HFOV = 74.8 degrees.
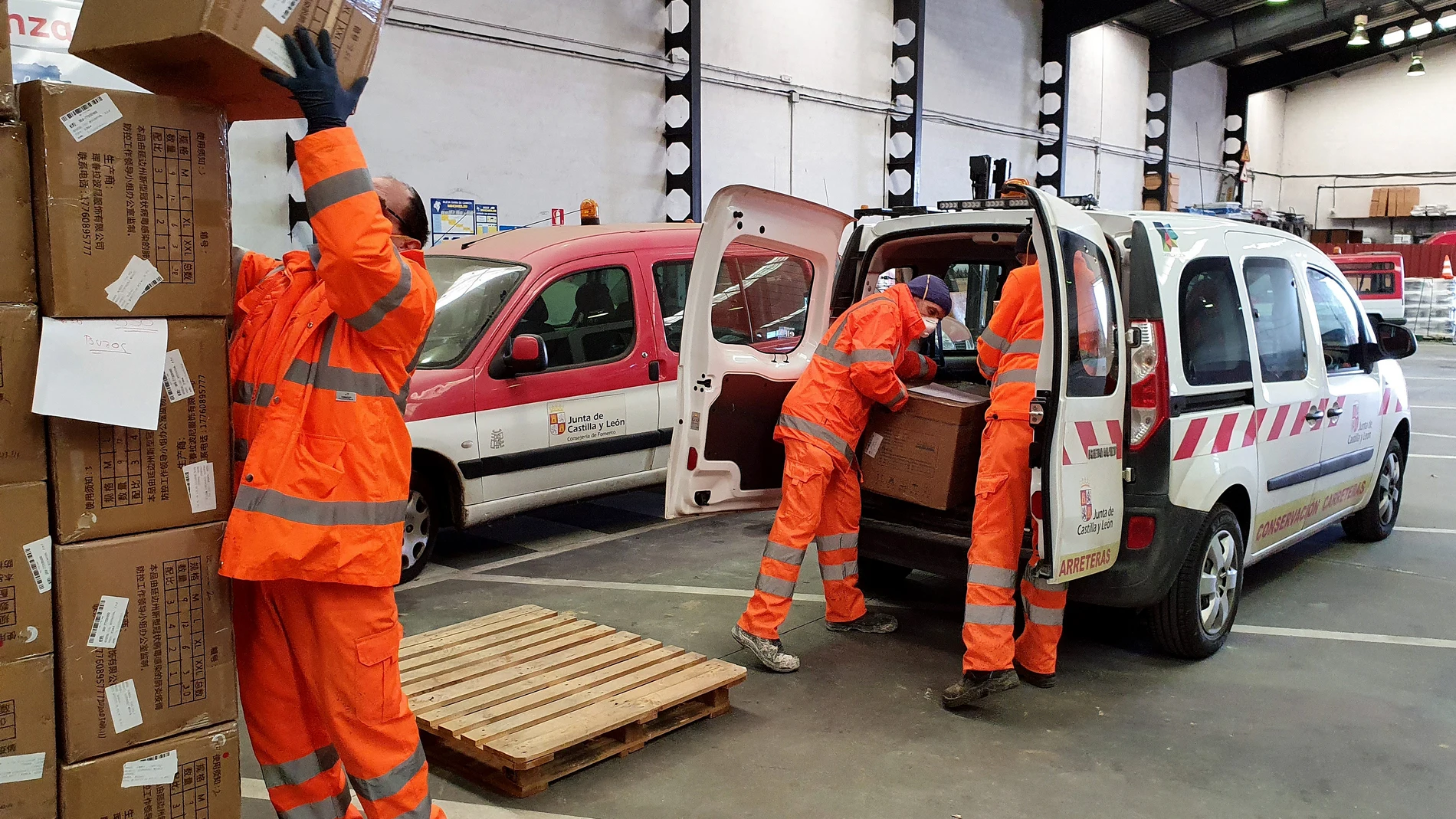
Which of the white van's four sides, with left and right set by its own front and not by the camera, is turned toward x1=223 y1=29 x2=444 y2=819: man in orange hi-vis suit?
back

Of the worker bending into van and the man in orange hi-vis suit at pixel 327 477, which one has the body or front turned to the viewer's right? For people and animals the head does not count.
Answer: the worker bending into van

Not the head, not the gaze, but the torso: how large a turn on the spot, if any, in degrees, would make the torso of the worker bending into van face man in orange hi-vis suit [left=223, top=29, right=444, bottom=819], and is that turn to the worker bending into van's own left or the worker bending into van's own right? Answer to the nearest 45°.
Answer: approximately 135° to the worker bending into van's own right

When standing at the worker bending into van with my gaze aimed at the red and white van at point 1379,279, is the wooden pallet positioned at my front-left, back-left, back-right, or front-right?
back-left

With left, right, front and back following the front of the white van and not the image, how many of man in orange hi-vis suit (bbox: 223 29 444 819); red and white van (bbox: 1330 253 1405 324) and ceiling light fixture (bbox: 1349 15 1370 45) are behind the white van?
1

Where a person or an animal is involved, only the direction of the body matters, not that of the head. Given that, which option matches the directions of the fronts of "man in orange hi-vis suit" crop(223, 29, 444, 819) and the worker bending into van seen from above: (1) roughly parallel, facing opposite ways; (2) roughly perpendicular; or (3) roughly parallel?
roughly parallel, facing opposite ways

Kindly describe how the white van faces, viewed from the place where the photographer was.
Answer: facing away from the viewer and to the right of the viewer

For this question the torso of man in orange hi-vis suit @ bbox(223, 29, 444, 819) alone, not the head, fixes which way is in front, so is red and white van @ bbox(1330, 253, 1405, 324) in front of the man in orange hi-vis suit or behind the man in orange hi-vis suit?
behind

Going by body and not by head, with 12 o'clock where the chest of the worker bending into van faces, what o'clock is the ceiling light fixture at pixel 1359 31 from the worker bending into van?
The ceiling light fixture is roughly at 10 o'clock from the worker bending into van.

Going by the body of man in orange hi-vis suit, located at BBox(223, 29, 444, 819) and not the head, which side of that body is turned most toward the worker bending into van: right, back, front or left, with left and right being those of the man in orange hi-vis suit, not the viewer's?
back

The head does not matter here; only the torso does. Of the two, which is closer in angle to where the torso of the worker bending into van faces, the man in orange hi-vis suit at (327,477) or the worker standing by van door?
the worker standing by van door

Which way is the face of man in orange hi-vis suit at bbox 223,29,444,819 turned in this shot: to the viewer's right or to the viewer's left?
to the viewer's left

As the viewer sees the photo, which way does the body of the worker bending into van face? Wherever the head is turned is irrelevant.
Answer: to the viewer's right

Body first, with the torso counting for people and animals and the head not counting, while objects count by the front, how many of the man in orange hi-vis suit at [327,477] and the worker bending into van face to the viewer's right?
1
